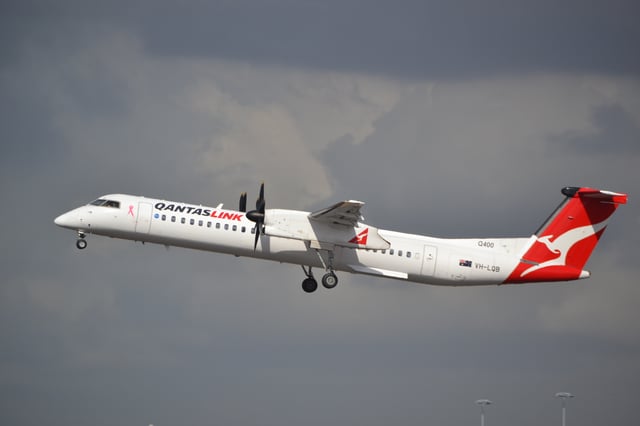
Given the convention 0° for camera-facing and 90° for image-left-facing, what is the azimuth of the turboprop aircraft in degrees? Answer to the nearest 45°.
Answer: approximately 90°
